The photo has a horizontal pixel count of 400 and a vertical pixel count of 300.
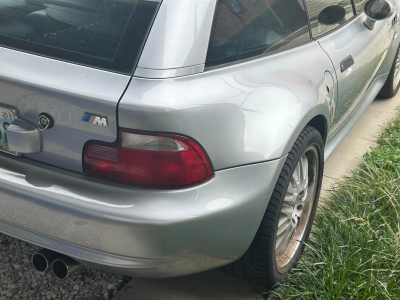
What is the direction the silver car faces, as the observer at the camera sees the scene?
facing away from the viewer and to the right of the viewer
